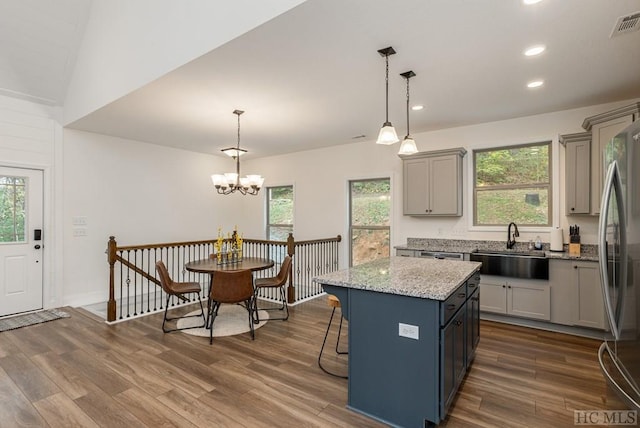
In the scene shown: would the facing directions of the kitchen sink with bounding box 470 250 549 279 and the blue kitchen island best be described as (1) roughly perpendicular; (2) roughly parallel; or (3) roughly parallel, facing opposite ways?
roughly perpendicular

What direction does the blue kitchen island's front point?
to the viewer's right

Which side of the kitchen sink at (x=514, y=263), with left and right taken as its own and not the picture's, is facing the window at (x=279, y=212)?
right

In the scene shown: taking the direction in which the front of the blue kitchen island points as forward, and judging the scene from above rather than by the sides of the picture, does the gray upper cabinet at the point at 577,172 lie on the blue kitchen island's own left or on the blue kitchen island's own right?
on the blue kitchen island's own left

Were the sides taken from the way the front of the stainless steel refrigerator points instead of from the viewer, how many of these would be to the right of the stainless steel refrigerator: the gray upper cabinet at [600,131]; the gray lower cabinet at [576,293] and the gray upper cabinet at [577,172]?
3

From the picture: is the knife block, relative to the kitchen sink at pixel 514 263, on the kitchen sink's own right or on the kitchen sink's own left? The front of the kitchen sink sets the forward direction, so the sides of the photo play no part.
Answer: on the kitchen sink's own left

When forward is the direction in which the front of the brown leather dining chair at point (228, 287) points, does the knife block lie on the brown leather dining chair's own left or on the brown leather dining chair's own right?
on the brown leather dining chair's own right

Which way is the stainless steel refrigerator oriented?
to the viewer's left

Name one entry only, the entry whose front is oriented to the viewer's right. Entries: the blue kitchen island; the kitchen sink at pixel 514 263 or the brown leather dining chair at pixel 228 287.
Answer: the blue kitchen island

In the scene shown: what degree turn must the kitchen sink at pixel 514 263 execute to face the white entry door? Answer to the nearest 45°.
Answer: approximately 45° to its right

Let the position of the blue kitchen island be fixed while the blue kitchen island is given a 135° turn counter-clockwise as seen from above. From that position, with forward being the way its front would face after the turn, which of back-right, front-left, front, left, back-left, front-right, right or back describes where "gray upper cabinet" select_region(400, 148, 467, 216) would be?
front-right

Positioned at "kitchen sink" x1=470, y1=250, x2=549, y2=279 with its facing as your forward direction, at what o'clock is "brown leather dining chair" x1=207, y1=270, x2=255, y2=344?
The brown leather dining chair is roughly at 2 o'clock from the kitchen sink.

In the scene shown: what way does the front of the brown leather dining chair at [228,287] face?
away from the camera

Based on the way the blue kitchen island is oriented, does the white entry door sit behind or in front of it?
behind

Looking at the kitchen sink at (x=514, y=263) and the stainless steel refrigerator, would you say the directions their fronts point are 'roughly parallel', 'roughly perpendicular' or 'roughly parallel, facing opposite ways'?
roughly perpendicular
